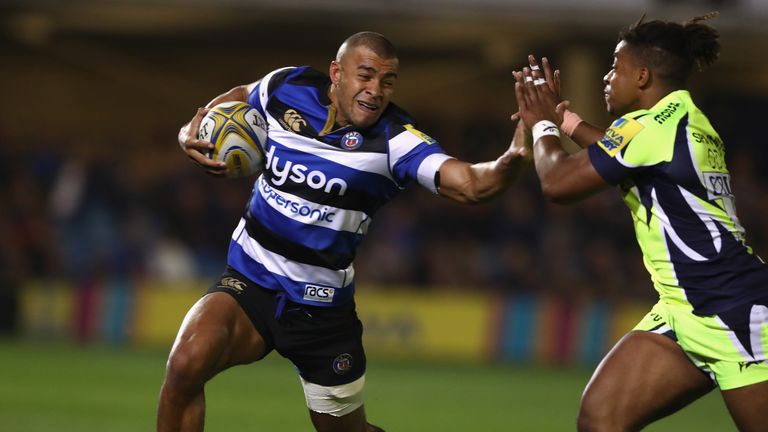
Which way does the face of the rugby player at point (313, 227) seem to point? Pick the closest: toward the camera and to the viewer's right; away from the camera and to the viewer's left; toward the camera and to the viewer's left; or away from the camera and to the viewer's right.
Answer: toward the camera and to the viewer's right

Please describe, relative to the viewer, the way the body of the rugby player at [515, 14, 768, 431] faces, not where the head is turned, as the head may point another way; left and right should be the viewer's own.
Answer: facing to the left of the viewer

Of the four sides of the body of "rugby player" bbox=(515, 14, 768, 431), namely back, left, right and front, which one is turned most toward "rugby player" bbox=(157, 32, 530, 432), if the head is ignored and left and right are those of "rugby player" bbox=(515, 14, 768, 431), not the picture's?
front

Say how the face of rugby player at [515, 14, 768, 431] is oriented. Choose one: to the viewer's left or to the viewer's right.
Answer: to the viewer's left
